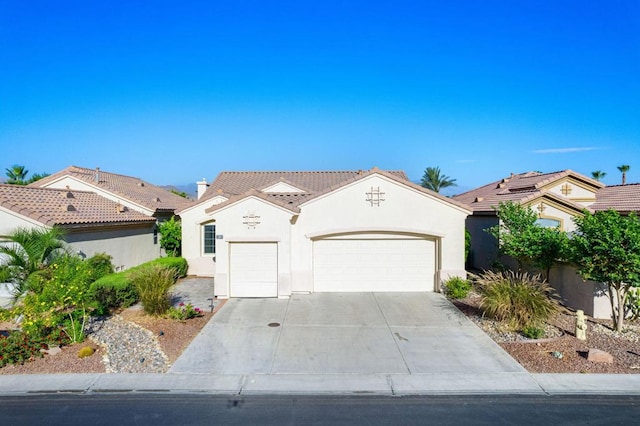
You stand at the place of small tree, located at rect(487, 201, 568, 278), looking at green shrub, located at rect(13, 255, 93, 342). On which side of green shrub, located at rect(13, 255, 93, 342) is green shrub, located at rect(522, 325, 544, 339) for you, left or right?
left

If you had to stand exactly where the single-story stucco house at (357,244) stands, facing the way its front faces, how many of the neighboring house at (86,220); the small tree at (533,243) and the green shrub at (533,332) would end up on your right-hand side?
1

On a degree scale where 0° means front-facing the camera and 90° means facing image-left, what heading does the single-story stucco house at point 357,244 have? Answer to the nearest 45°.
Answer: approximately 0°

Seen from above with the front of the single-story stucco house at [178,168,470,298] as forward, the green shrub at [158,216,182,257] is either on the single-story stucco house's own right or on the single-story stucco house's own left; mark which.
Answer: on the single-story stucco house's own right

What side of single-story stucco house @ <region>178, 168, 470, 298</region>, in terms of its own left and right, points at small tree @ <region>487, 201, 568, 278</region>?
left

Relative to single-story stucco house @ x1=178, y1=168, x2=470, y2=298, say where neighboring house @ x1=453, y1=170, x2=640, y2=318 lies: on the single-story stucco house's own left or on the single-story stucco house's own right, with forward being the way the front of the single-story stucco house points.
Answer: on the single-story stucco house's own left

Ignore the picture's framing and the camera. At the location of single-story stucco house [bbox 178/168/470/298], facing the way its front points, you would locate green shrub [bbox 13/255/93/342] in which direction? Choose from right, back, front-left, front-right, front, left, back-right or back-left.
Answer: front-right

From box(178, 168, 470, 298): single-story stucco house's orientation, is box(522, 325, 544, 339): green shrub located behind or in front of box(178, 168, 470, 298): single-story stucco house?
in front
